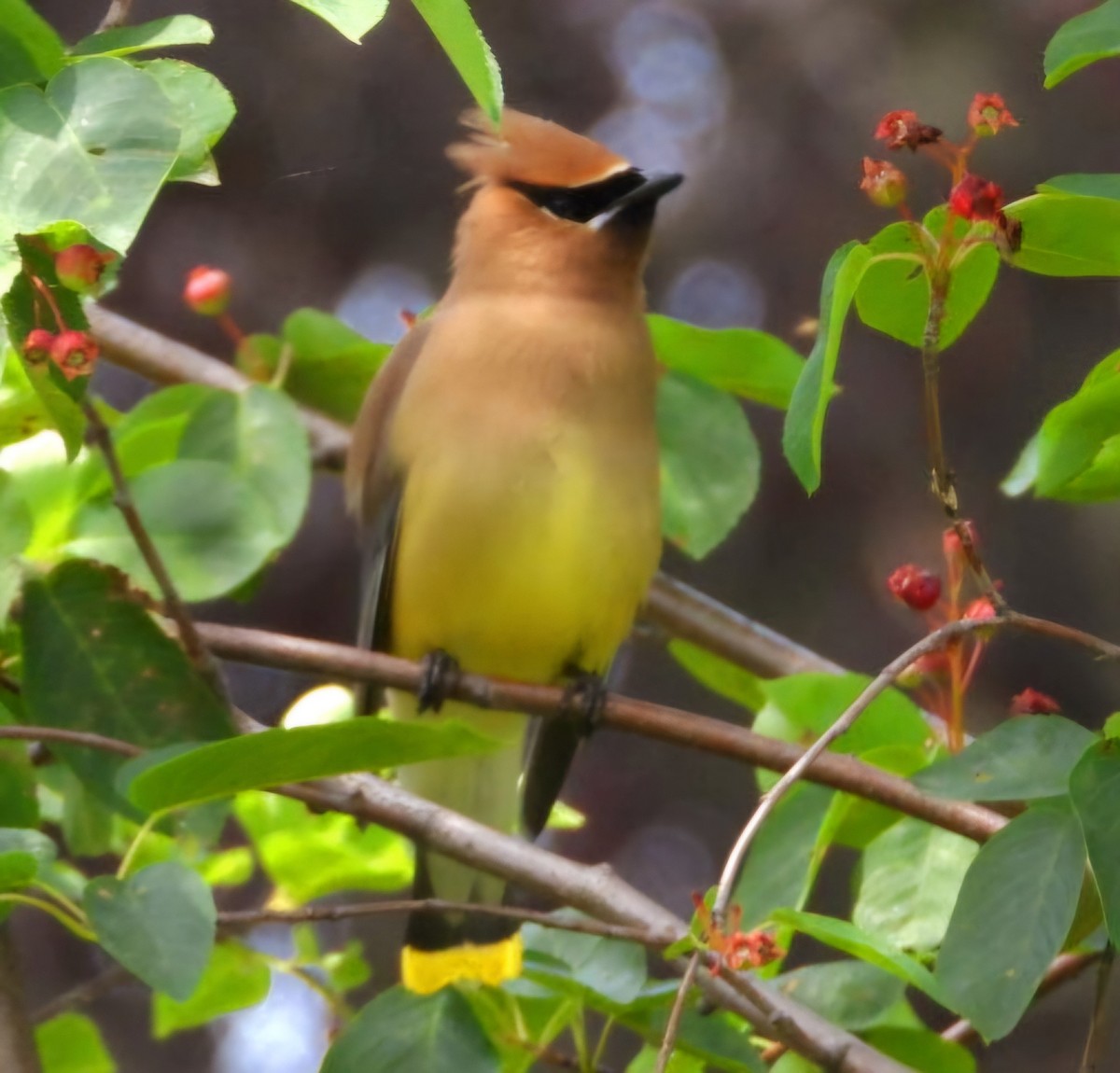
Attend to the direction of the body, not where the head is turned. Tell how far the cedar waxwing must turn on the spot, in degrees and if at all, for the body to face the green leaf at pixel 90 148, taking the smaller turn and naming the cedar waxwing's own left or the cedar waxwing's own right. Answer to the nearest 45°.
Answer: approximately 45° to the cedar waxwing's own right

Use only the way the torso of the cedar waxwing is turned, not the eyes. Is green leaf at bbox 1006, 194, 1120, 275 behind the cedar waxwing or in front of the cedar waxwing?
in front

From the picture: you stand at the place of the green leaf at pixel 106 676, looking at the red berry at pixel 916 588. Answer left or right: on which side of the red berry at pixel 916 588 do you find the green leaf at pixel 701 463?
left

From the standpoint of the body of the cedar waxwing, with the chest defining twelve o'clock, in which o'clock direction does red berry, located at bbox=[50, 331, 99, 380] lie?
The red berry is roughly at 2 o'clock from the cedar waxwing.

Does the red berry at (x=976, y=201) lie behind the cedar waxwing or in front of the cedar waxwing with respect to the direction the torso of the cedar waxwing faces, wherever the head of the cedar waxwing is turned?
in front

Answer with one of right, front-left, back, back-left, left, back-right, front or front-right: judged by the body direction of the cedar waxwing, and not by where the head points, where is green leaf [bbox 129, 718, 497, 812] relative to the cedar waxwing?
front-right

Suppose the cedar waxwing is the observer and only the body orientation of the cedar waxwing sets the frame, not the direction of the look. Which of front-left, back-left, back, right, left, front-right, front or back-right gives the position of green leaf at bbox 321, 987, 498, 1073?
front-right
